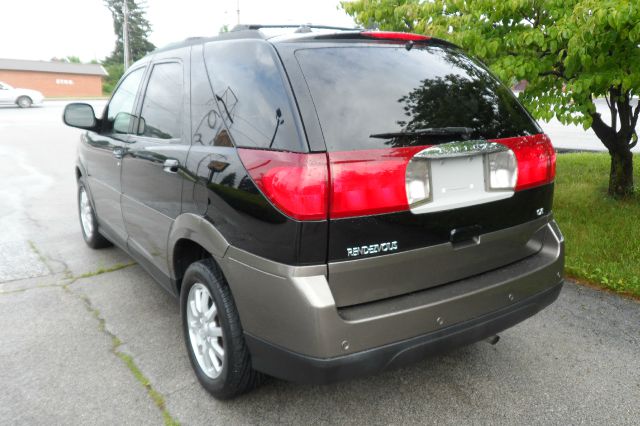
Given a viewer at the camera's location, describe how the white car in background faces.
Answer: facing to the right of the viewer

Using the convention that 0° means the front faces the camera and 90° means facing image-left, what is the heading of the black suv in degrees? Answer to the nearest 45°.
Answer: approximately 135°

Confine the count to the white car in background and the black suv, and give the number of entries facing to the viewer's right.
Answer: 1

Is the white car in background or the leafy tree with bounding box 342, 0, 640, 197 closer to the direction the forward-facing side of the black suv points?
the white car in background

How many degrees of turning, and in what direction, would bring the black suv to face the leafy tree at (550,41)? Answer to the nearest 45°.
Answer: approximately 90° to its right

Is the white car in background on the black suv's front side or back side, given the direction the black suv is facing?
on the front side

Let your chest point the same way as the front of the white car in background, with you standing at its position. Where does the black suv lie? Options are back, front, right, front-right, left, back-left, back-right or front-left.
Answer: right
